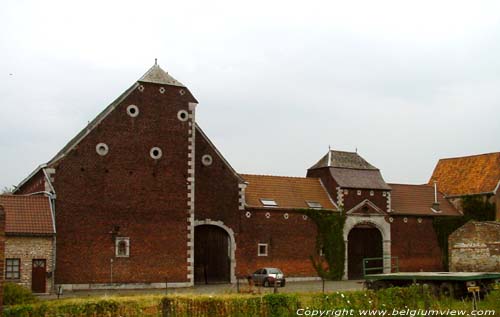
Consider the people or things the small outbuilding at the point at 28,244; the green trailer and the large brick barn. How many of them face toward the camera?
2

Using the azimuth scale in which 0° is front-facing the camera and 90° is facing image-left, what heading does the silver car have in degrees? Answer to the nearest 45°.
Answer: approximately 315°

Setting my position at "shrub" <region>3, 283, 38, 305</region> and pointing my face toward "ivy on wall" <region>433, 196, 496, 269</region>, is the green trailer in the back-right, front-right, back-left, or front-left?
front-right

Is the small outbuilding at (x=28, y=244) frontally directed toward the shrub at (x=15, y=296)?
yes

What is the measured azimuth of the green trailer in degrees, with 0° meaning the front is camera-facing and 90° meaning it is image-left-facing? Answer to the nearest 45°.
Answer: approximately 90°

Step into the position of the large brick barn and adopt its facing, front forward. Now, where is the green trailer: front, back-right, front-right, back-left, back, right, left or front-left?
front-left

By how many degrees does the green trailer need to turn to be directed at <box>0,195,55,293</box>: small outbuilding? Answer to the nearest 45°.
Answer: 0° — it already faces it

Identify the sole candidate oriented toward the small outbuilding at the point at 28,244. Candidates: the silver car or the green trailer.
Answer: the green trailer

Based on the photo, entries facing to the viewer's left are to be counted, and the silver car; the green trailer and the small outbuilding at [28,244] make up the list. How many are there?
1

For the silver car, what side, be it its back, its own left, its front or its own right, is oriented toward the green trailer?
front

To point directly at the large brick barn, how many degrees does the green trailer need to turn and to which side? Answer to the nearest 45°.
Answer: approximately 45° to its right

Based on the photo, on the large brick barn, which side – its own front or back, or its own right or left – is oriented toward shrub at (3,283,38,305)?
front

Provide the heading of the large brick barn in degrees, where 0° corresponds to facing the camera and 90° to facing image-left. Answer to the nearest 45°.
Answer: approximately 0°

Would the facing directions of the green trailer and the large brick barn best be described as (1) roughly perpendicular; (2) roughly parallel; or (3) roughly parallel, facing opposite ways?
roughly perpendicular

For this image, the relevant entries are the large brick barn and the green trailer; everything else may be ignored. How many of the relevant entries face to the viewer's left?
1

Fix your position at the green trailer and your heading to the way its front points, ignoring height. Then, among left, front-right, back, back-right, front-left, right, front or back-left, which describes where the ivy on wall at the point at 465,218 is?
right
